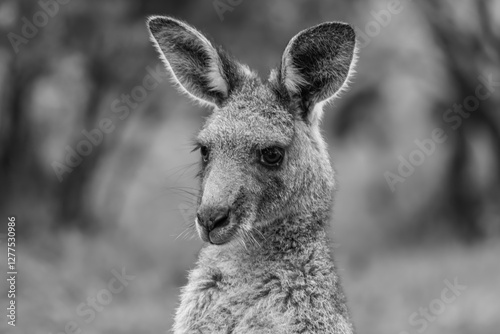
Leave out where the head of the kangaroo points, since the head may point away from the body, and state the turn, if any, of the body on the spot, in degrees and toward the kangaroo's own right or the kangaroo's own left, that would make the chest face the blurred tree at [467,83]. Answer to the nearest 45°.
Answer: approximately 180°

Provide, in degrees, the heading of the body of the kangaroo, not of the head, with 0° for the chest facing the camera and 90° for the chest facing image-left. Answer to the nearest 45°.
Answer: approximately 45°
